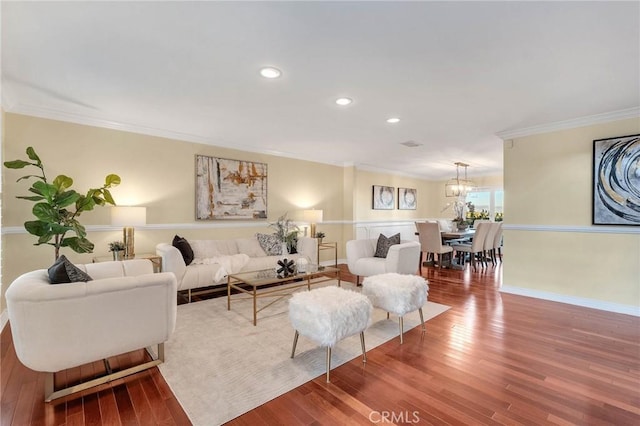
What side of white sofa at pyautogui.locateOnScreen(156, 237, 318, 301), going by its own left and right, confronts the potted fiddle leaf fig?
right

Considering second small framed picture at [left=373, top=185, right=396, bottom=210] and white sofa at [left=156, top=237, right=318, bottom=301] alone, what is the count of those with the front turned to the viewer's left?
0

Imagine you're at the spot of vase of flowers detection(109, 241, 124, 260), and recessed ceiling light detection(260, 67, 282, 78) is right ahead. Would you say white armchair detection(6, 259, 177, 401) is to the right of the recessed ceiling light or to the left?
right

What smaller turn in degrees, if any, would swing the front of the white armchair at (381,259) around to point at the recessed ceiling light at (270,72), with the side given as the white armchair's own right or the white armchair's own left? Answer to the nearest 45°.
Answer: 0° — it already faces it

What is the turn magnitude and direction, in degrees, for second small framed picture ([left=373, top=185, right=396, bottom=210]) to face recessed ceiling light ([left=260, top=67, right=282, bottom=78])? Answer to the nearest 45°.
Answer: approximately 45° to its right

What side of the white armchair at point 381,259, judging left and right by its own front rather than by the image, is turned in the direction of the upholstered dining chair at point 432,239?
back

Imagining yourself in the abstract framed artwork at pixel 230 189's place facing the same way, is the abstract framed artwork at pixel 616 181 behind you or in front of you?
in front

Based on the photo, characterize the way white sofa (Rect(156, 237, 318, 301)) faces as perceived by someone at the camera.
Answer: facing the viewer and to the right of the viewer

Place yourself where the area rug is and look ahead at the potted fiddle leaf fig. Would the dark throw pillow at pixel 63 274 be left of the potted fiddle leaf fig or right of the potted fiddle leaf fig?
left

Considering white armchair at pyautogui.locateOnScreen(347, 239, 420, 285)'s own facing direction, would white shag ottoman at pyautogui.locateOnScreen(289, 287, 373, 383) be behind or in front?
in front

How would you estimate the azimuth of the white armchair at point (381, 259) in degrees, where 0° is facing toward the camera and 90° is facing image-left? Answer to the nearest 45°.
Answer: approximately 45°

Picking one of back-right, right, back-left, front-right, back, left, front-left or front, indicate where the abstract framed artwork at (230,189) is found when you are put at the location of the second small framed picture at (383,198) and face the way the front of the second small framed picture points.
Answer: right

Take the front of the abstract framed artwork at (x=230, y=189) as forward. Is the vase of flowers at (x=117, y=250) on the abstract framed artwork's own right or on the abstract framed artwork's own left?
on the abstract framed artwork's own right
